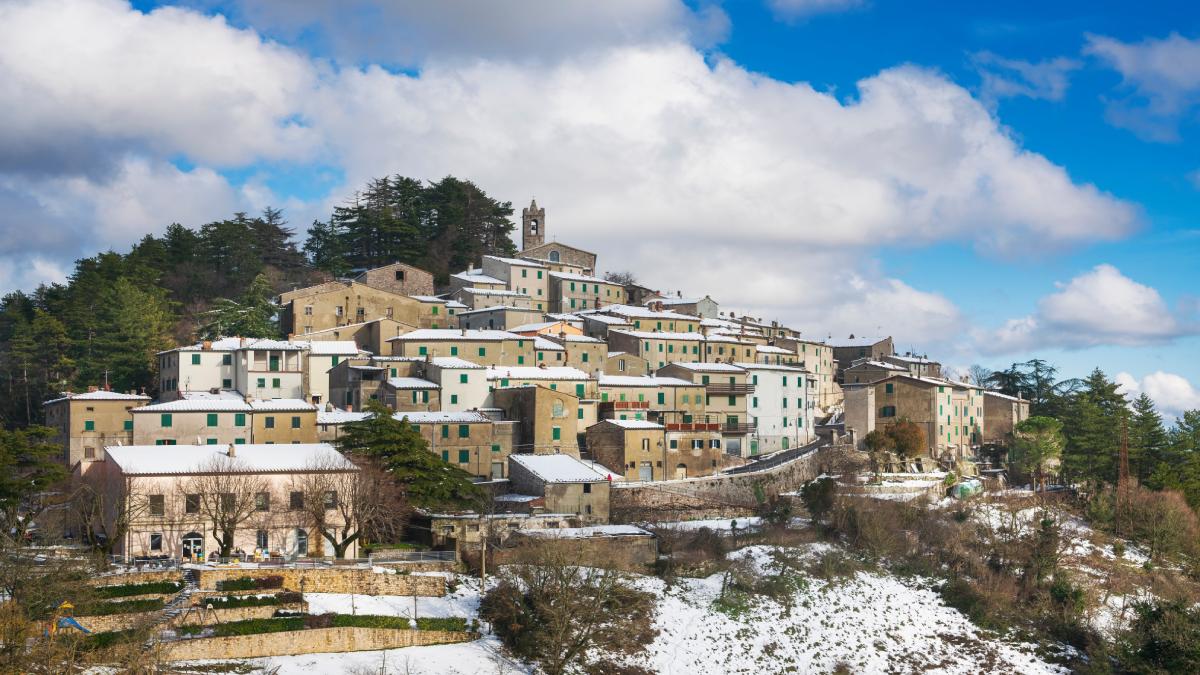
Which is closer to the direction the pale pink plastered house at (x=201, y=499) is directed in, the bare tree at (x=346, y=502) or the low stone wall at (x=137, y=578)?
the low stone wall

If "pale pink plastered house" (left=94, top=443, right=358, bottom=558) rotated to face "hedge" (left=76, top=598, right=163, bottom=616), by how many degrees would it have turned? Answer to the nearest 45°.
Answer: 0° — it already faces it

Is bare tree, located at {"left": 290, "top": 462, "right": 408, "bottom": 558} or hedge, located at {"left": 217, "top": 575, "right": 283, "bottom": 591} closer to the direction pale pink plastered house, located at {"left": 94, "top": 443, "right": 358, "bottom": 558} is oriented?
the hedge

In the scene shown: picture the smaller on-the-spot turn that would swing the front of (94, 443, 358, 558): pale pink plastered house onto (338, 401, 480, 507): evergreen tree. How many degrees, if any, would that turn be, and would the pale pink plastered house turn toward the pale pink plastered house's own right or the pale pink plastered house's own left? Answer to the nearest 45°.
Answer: approximately 90° to the pale pink plastered house's own left

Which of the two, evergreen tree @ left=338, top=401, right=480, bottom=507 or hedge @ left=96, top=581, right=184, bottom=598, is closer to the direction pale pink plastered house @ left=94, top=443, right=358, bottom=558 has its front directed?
the hedge

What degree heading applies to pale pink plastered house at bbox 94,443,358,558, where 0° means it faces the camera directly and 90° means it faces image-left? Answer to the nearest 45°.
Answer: approximately 0°

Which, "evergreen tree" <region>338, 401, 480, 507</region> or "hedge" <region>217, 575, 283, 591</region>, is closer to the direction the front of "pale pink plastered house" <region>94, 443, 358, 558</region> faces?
the hedge
